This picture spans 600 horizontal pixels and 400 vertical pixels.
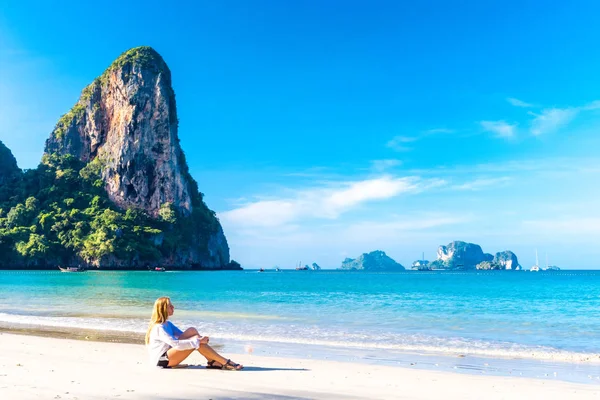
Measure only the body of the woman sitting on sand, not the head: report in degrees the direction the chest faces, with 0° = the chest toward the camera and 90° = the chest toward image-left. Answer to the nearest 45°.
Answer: approximately 270°
